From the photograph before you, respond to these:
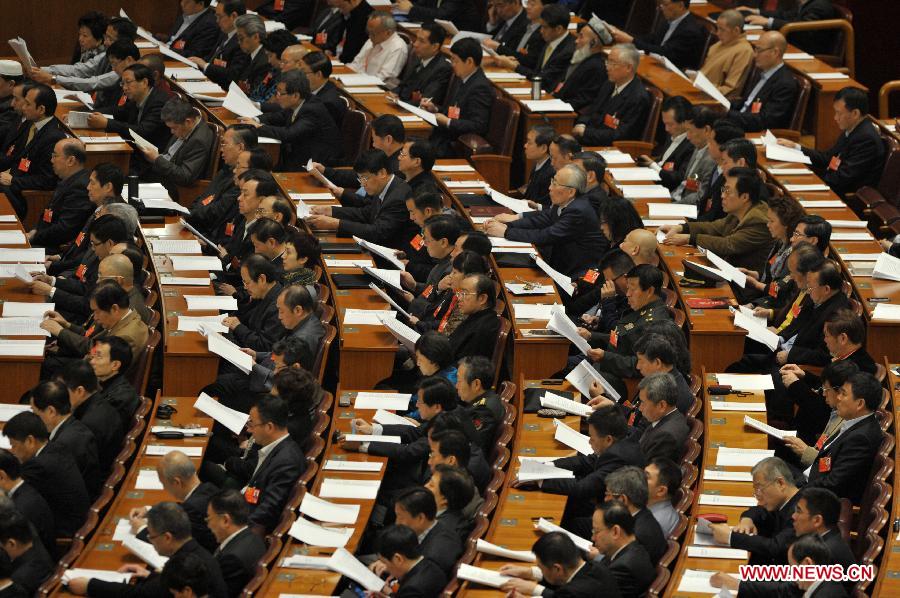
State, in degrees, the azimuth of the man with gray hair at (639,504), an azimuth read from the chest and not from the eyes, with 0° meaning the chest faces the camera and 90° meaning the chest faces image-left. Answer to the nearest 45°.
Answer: approximately 90°

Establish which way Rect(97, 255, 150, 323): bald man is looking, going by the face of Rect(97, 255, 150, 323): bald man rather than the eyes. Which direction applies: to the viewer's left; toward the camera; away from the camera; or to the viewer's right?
to the viewer's left

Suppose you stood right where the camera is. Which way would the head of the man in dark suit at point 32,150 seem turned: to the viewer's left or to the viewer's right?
to the viewer's left

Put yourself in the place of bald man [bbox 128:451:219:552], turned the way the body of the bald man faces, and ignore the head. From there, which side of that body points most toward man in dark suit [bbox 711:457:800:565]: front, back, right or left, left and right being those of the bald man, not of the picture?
back

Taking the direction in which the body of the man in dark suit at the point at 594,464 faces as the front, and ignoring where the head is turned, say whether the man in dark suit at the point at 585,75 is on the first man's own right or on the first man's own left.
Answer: on the first man's own right

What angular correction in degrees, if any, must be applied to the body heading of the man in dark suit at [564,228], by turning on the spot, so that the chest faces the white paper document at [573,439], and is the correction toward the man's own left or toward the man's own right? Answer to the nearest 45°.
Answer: approximately 90° to the man's own left

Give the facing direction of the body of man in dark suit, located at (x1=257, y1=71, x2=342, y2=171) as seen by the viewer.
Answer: to the viewer's left

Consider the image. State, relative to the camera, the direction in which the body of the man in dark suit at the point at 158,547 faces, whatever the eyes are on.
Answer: to the viewer's left

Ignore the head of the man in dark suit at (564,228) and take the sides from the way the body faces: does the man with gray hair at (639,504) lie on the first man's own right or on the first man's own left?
on the first man's own left

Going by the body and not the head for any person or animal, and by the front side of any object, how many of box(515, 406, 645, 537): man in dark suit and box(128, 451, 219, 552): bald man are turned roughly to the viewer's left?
2

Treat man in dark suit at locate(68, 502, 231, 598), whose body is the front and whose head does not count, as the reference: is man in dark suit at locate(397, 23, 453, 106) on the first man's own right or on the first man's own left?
on the first man's own right

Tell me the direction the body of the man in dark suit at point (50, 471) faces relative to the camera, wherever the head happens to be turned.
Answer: to the viewer's left

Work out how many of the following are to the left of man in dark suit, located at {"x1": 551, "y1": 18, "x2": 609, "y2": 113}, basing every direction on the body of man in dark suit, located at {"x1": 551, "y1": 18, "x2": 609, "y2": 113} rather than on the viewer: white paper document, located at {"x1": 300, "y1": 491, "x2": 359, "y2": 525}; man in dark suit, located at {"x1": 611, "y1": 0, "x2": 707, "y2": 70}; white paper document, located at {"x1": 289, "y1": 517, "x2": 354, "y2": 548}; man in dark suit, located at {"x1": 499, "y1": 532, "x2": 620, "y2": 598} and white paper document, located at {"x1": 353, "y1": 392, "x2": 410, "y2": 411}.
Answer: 4

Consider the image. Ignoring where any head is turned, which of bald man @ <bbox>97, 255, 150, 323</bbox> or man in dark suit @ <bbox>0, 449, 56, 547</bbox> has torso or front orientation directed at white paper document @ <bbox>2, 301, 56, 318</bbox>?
the bald man

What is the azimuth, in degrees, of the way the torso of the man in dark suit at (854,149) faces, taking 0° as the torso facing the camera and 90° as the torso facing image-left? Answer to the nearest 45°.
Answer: approximately 90°

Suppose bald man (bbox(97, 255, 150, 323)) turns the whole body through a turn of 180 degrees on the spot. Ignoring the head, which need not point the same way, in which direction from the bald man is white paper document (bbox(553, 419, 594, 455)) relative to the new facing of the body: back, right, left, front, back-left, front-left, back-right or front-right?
front-right
